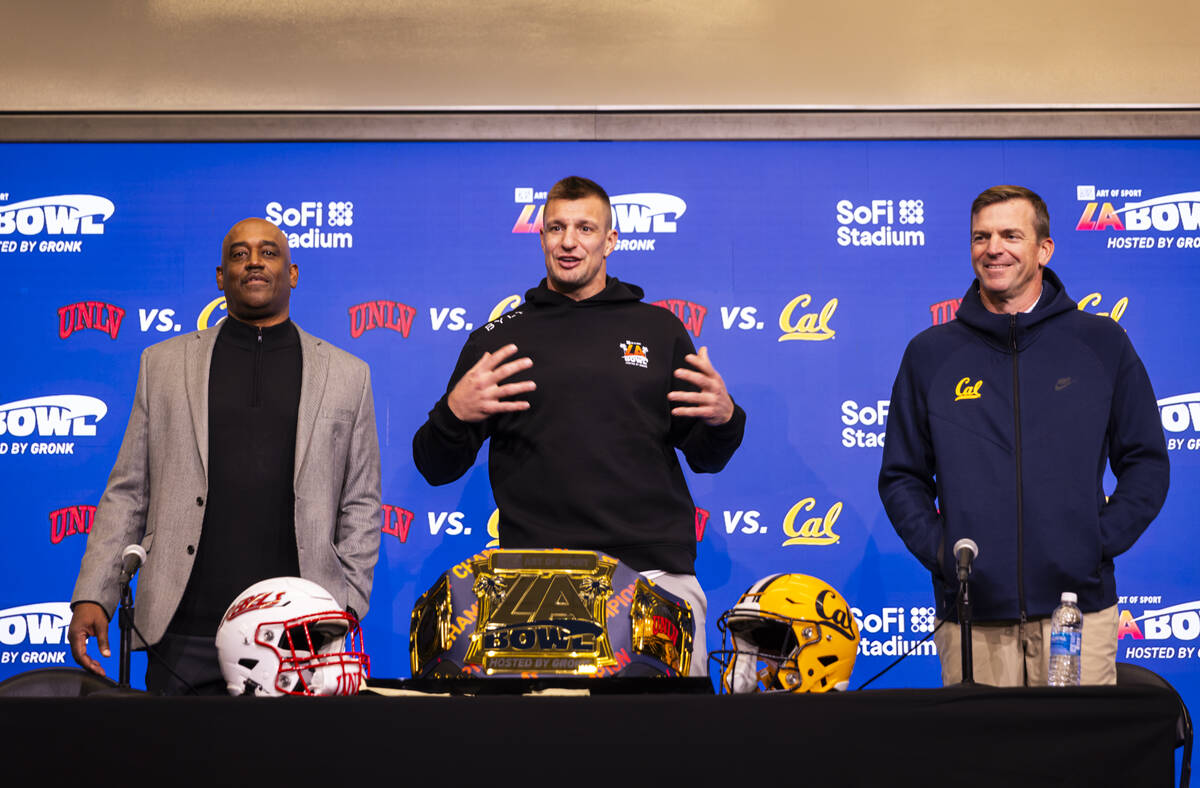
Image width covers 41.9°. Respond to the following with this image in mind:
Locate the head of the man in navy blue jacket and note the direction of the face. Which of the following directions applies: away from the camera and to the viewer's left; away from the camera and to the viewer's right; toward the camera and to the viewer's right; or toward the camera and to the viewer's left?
toward the camera and to the viewer's left

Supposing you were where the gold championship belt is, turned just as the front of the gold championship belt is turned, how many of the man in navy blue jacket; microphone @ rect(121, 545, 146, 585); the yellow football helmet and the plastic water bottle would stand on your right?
1

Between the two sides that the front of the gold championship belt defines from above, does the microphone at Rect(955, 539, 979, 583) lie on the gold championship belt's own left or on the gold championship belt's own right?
on the gold championship belt's own left

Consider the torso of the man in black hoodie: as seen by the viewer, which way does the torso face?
toward the camera

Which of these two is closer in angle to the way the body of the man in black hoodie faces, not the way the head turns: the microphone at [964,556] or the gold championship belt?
the gold championship belt

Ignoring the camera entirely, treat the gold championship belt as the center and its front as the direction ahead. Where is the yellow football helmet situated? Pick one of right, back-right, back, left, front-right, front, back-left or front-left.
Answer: back-left

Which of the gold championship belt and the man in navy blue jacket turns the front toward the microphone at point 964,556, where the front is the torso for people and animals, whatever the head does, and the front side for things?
the man in navy blue jacket

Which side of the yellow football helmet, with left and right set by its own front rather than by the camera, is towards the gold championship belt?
front

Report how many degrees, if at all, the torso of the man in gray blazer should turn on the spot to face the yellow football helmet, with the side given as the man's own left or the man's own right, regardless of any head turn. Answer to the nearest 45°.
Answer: approximately 45° to the man's own left

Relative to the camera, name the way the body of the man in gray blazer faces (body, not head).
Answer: toward the camera

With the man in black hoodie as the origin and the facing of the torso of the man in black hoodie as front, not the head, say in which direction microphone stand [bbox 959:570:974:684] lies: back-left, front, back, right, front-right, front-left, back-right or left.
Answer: front-left

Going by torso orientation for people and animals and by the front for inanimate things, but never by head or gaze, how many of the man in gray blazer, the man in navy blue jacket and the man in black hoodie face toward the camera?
3

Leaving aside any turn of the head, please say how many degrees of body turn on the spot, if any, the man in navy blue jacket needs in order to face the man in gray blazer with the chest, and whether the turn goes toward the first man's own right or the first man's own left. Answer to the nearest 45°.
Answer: approximately 90° to the first man's own right

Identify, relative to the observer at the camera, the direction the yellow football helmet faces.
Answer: facing the viewer and to the left of the viewer

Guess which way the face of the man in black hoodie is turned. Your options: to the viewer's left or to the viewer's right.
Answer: to the viewer's left
